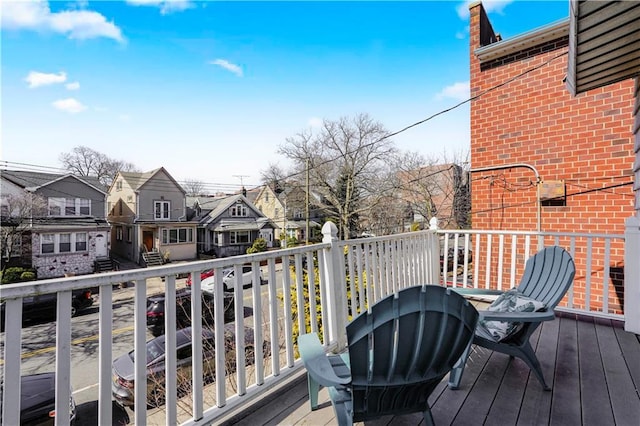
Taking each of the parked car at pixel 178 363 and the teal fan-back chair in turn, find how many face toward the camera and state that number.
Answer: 0

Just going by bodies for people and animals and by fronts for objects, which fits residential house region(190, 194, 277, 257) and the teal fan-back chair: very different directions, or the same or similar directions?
very different directions

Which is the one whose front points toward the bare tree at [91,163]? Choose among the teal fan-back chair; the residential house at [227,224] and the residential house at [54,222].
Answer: the teal fan-back chair

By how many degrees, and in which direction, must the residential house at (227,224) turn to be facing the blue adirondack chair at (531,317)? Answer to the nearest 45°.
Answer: approximately 45° to its right

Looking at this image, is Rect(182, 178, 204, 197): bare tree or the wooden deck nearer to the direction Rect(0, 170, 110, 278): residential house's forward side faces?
the wooden deck

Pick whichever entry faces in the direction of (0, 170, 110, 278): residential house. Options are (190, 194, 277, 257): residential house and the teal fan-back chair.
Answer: the teal fan-back chair

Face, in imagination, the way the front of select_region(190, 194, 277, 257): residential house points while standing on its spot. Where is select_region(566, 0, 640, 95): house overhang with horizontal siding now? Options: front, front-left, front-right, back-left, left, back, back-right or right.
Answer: front-right

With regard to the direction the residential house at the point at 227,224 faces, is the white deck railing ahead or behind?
ahead

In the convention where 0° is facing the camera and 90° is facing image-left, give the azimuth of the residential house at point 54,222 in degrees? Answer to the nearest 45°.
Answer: approximately 315°

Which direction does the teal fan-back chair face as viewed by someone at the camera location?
facing away from the viewer and to the left of the viewer

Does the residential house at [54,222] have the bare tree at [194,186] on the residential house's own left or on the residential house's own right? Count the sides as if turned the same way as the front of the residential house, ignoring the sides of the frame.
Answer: on the residential house's own left

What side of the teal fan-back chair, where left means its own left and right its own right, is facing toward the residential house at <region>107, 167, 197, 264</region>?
front

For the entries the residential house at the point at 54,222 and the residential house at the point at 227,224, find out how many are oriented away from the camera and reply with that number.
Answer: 0

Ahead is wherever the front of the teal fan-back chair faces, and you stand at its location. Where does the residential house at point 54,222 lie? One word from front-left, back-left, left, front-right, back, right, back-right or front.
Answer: front

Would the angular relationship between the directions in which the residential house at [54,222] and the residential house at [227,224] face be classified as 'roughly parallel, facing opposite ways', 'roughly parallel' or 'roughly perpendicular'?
roughly parallel

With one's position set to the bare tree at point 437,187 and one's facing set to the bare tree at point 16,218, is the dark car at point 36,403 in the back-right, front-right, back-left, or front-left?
front-left
